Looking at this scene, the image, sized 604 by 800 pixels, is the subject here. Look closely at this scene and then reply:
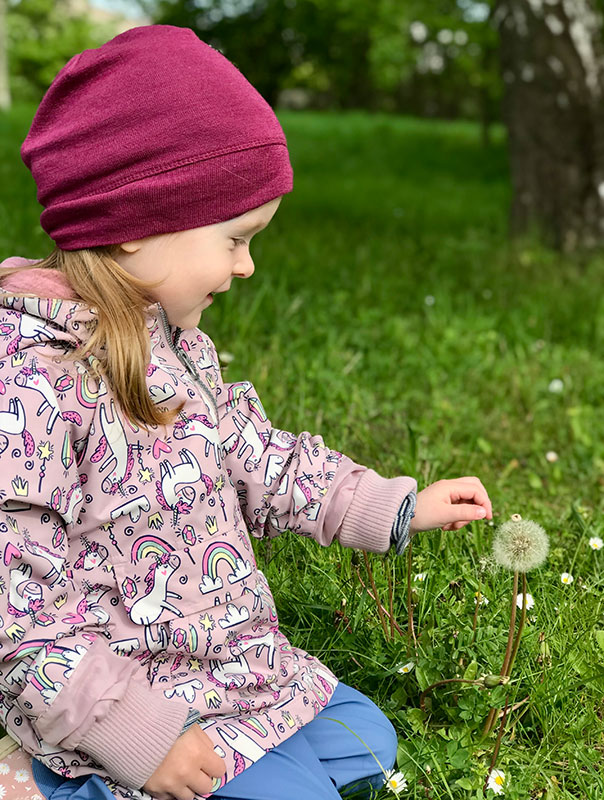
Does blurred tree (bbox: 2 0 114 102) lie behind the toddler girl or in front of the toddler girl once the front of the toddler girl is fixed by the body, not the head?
behind

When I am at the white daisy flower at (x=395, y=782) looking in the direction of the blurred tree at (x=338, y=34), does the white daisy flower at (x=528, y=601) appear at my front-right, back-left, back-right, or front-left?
front-right

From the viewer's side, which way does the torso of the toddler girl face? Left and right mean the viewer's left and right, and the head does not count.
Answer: facing the viewer and to the right of the viewer

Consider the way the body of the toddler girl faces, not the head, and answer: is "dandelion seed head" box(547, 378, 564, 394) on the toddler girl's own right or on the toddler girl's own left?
on the toddler girl's own left

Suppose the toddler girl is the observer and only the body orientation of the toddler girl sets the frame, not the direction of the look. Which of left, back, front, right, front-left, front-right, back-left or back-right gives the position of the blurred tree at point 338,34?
back-left

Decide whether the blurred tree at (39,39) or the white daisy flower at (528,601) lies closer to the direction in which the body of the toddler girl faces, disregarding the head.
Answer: the white daisy flower

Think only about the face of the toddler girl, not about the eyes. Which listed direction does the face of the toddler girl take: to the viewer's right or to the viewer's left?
to the viewer's right
